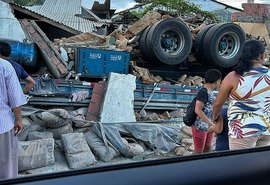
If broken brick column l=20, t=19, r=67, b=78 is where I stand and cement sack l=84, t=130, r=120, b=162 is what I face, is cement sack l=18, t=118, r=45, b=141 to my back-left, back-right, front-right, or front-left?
front-right

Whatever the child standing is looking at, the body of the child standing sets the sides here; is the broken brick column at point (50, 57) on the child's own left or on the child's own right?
on the child's own left

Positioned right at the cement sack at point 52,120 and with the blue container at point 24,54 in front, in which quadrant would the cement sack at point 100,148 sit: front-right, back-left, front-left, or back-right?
back-right

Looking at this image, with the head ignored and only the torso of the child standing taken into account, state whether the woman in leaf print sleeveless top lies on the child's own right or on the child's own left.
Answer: on the child's own right

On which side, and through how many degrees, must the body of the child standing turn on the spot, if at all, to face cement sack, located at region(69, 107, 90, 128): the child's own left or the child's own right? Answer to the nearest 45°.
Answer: approximately 135° to the child's own left

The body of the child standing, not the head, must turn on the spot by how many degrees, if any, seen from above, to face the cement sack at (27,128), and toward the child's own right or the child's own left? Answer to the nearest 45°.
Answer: approximately 135° to the child's own left

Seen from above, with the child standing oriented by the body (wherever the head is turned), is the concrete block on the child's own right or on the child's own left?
on the child's own left

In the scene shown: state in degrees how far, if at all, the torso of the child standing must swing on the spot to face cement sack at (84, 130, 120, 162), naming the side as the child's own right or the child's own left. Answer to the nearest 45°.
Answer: approximately 135° to the child's own left
